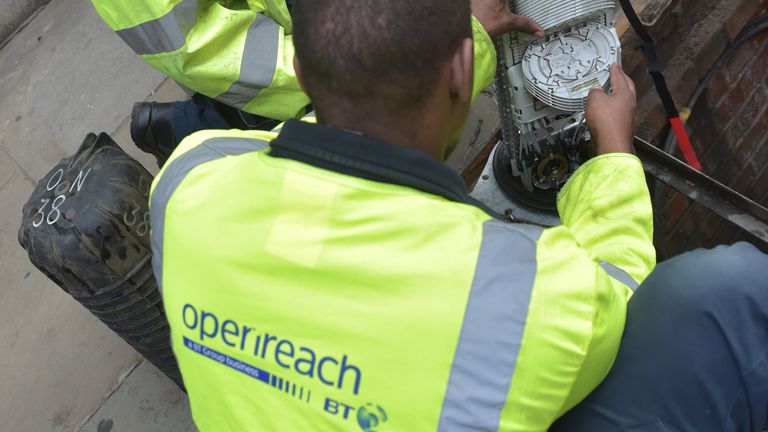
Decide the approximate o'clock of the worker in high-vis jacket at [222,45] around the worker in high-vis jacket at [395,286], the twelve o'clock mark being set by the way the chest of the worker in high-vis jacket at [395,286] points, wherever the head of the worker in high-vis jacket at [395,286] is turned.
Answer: the worker in high-vis jacket at [222,45] is roughly at 10 o'clock from the worker in high-vis jacket at [395,286].

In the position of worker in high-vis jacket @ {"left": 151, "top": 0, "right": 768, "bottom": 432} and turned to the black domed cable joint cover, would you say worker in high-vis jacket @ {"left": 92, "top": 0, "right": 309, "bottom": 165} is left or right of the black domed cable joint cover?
right

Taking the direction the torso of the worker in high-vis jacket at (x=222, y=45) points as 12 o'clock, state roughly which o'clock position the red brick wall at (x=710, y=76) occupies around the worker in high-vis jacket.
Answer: The red brick wall is roughly at 12 o'clock from the worker in high-vis jacket.

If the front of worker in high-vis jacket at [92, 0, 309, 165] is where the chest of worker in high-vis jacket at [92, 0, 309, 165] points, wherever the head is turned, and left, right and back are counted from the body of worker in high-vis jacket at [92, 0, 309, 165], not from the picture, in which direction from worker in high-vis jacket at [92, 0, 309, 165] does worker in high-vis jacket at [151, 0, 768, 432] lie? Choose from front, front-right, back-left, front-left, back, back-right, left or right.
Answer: right

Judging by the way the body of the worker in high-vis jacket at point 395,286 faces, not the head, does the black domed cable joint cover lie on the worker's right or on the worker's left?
on the worker's left

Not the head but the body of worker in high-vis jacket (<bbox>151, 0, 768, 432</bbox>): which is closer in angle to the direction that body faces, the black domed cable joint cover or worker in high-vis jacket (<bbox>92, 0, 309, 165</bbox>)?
the worker in high-vis jacket

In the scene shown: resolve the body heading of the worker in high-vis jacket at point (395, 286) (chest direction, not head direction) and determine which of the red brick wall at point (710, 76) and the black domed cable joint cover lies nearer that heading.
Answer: the red brick wall

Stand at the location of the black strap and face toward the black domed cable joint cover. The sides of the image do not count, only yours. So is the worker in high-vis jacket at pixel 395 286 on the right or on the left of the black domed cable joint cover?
left

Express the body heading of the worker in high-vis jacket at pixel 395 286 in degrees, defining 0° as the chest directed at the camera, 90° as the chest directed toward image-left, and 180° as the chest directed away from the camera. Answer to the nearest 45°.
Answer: approximately 225°

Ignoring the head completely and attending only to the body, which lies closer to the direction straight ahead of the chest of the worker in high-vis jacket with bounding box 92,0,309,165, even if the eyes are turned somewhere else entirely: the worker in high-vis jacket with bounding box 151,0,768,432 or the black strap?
the black strap

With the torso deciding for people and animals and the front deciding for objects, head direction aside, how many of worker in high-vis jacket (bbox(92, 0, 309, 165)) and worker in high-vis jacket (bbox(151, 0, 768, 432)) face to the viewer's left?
0

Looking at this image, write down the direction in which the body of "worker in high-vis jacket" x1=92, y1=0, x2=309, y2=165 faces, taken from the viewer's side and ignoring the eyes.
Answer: to the viewer's right

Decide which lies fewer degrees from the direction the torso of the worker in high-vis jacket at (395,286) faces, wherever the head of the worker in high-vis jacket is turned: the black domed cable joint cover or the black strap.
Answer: the black strap

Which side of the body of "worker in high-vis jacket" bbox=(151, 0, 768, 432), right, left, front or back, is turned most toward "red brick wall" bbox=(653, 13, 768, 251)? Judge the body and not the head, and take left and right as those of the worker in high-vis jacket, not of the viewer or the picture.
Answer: front

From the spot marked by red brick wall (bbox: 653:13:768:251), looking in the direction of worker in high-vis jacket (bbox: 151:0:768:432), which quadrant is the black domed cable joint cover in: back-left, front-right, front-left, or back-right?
front-right
